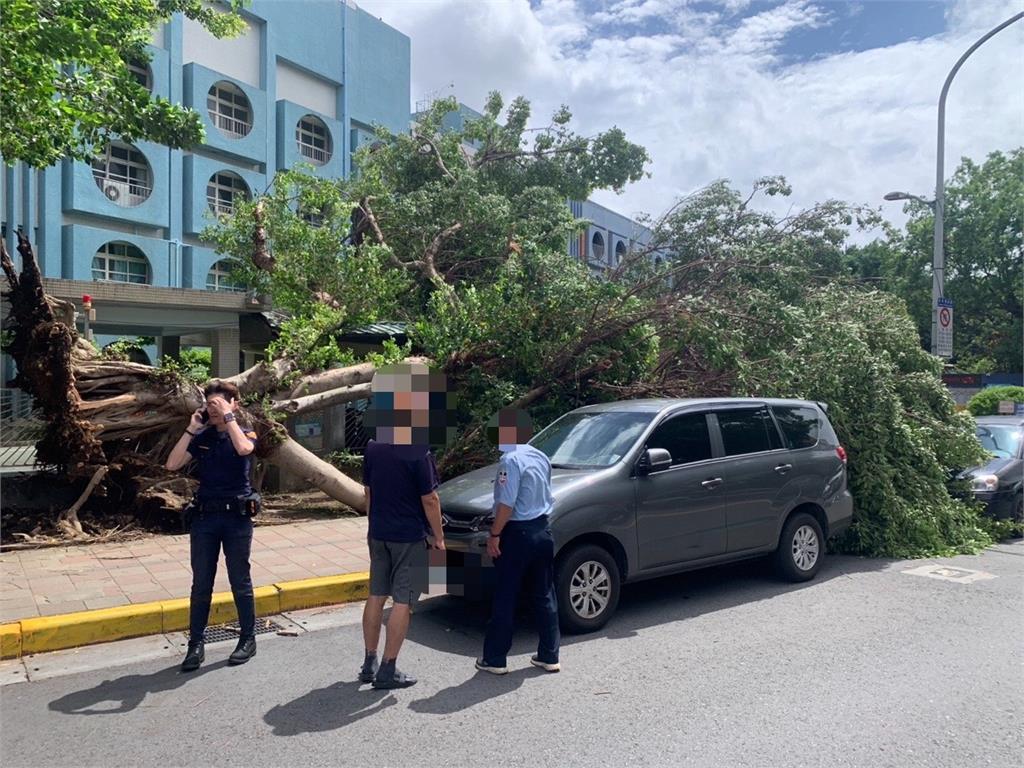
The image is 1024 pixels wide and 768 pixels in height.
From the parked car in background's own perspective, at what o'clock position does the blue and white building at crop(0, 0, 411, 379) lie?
The blue and white building is roughly at 2 o'clock from the parked car in background.

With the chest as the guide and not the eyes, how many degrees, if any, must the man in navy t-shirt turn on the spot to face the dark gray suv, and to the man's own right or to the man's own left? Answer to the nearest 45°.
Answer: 0° — they already face it

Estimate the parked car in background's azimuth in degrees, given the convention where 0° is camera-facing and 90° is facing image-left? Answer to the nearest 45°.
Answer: approximately 45°

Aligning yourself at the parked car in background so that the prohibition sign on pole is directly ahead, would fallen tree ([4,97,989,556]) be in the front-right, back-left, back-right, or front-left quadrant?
back-left

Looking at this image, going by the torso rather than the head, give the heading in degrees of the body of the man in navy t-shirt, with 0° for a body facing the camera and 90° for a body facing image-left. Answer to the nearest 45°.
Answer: approximately 225°

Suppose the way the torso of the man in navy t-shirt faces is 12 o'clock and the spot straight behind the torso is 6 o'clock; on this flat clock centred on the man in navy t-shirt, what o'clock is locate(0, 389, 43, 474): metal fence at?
The metal fence is roughly at 9 o'clock from the man in navy t-shirt.

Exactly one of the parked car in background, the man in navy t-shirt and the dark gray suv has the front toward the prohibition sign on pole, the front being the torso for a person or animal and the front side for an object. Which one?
the man in navy t-shirt

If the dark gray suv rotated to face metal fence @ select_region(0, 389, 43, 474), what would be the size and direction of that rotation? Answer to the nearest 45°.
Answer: approximately 45° to its right

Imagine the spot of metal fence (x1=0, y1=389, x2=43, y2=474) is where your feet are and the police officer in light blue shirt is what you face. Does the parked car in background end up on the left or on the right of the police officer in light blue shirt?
left

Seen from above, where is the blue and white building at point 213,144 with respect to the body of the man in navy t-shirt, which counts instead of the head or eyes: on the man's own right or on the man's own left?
on the man's own left
